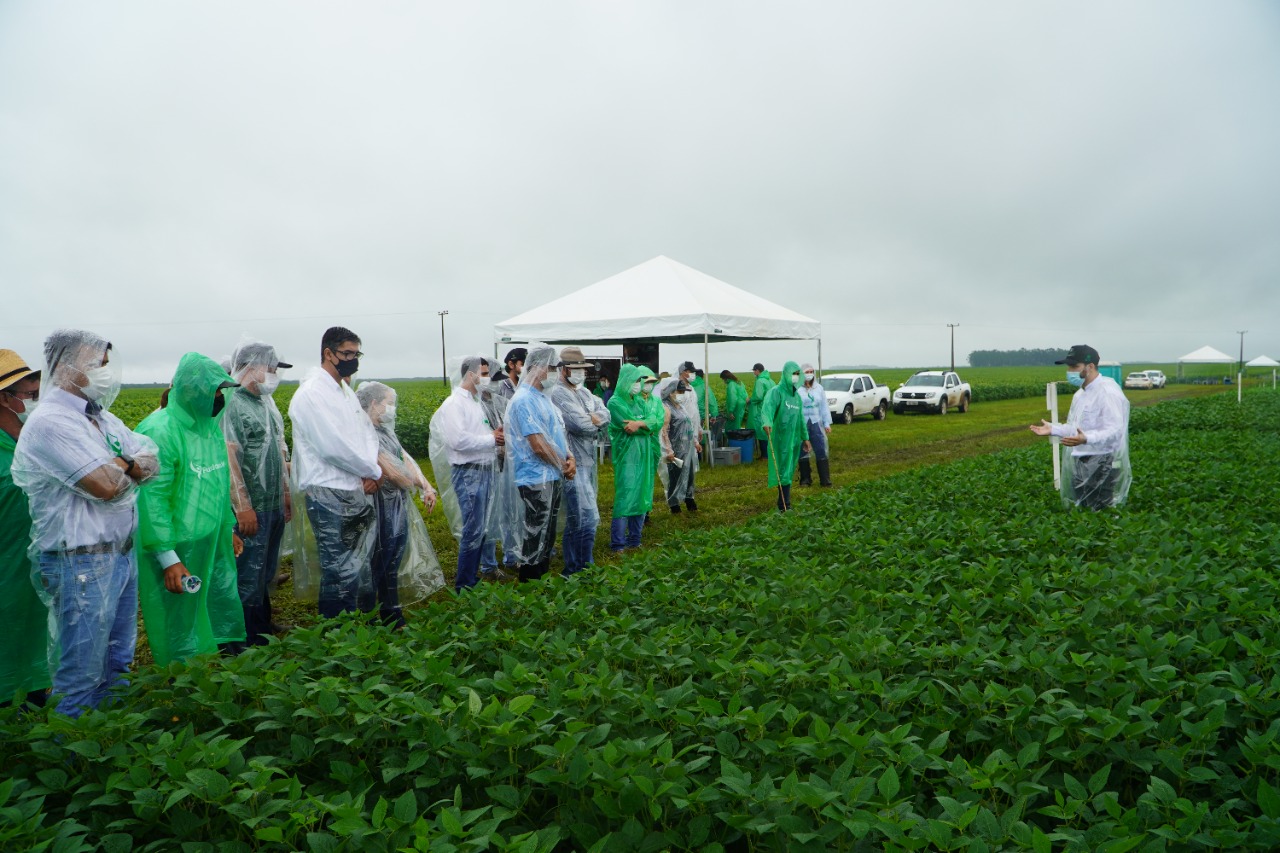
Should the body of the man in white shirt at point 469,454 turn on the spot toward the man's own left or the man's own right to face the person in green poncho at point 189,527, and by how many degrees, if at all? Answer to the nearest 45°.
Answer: approximately 135° to the man's own right

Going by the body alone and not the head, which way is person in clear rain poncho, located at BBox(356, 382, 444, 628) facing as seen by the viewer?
to the viewer's right

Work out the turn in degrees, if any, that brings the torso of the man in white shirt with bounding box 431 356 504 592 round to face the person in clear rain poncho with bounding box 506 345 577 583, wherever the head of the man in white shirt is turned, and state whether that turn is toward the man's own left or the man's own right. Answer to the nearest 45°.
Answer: approximately 45° to the man's own right

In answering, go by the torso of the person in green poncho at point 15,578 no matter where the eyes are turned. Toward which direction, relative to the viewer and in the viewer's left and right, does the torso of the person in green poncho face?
facing to the right of the viewer

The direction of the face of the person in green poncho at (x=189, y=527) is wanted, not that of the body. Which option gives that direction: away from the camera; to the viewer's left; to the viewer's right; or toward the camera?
to the viewer's right

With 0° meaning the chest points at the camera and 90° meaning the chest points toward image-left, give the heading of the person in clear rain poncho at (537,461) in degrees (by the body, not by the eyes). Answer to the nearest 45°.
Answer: approximately 270°

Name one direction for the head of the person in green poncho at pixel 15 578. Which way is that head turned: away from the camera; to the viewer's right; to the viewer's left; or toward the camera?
to the viewer's right

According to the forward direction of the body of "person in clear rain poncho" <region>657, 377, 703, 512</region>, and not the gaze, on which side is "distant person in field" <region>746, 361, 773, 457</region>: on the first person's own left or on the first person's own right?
on the first person's own left

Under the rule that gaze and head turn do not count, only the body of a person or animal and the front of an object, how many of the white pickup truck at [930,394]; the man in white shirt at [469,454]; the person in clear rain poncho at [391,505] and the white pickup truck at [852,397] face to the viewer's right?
2

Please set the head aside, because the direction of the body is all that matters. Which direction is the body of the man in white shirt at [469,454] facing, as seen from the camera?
to the viewer's right

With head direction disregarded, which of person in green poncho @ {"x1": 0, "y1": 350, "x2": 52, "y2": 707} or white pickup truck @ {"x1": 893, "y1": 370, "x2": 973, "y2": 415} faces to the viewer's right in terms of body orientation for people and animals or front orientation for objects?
the person in green poncho

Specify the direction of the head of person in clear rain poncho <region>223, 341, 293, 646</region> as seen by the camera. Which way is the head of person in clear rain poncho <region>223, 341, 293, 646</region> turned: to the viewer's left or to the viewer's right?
to the viewer's right
